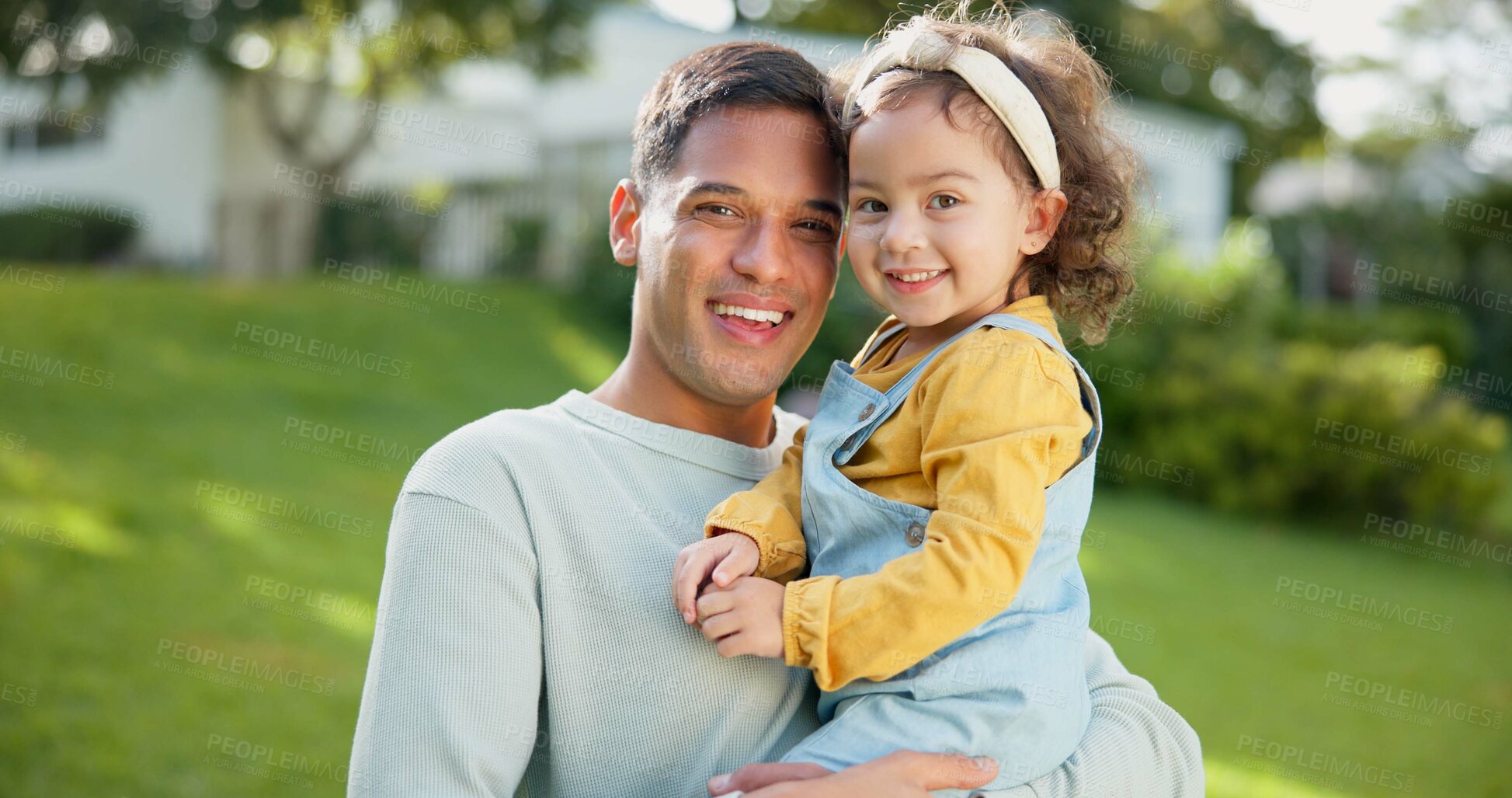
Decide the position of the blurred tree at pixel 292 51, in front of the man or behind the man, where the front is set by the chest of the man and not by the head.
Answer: behind

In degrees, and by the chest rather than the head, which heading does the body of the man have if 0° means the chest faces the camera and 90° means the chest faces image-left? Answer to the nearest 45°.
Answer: approximately 315°

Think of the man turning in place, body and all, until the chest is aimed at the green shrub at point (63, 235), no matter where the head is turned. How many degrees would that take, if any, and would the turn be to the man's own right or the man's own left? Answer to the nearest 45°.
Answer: approximately 180°

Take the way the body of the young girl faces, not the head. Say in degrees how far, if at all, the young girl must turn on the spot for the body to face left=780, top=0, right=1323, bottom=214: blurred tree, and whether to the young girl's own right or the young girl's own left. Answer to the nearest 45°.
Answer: approximately 135° to the young girl's own right

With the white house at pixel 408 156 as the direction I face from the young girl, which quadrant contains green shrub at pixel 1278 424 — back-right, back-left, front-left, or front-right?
front-right

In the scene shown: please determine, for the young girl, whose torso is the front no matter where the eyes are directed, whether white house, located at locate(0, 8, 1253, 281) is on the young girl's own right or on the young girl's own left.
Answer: on the young girl's own right

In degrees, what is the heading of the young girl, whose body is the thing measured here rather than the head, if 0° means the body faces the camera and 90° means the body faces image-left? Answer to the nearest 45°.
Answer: approximately 45°

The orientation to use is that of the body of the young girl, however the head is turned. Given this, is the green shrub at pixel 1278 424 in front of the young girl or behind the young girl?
behind

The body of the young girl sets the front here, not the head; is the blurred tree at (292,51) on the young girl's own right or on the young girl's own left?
on the young girl's own right

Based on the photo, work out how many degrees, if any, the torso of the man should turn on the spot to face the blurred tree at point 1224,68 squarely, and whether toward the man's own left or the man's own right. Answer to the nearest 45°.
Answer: approximately 135° to the man's own left
